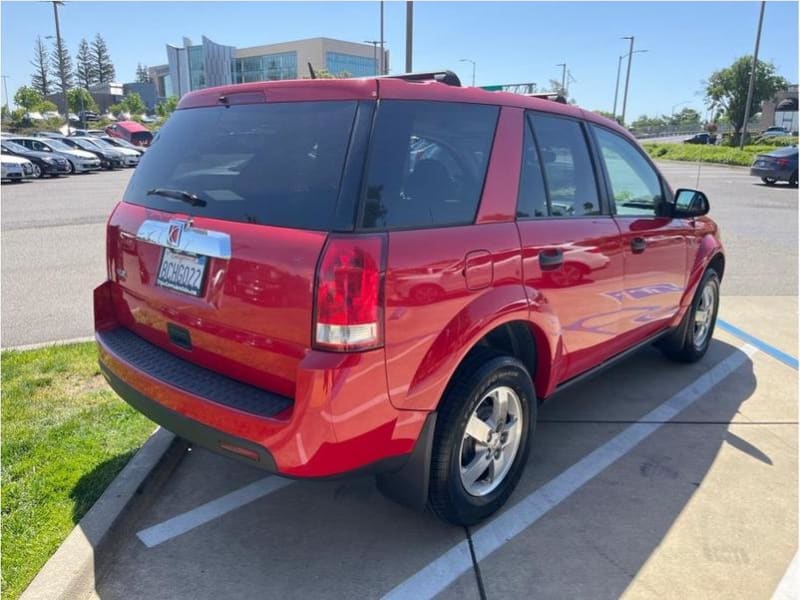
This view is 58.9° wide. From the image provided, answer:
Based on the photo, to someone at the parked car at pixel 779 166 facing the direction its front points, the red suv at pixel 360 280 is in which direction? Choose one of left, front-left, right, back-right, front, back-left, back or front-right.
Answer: back-right

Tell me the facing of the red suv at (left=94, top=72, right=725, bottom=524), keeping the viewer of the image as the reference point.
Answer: facing away from the viewer and to the right of the viewer

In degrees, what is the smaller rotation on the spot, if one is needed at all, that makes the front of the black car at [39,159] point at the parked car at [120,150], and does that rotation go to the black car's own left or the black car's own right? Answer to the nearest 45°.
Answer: approximately 90° to the black car's own left

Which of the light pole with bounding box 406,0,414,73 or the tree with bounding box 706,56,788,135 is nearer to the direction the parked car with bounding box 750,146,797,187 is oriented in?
the tree

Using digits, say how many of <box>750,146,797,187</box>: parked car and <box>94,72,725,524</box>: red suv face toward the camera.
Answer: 0

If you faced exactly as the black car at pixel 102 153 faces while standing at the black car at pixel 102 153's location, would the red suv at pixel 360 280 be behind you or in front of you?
in front

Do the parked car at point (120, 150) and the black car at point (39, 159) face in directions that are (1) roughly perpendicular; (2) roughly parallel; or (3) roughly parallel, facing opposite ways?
roughly parallel

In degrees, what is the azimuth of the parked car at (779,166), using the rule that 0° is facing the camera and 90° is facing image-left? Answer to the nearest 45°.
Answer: approximately 225°
